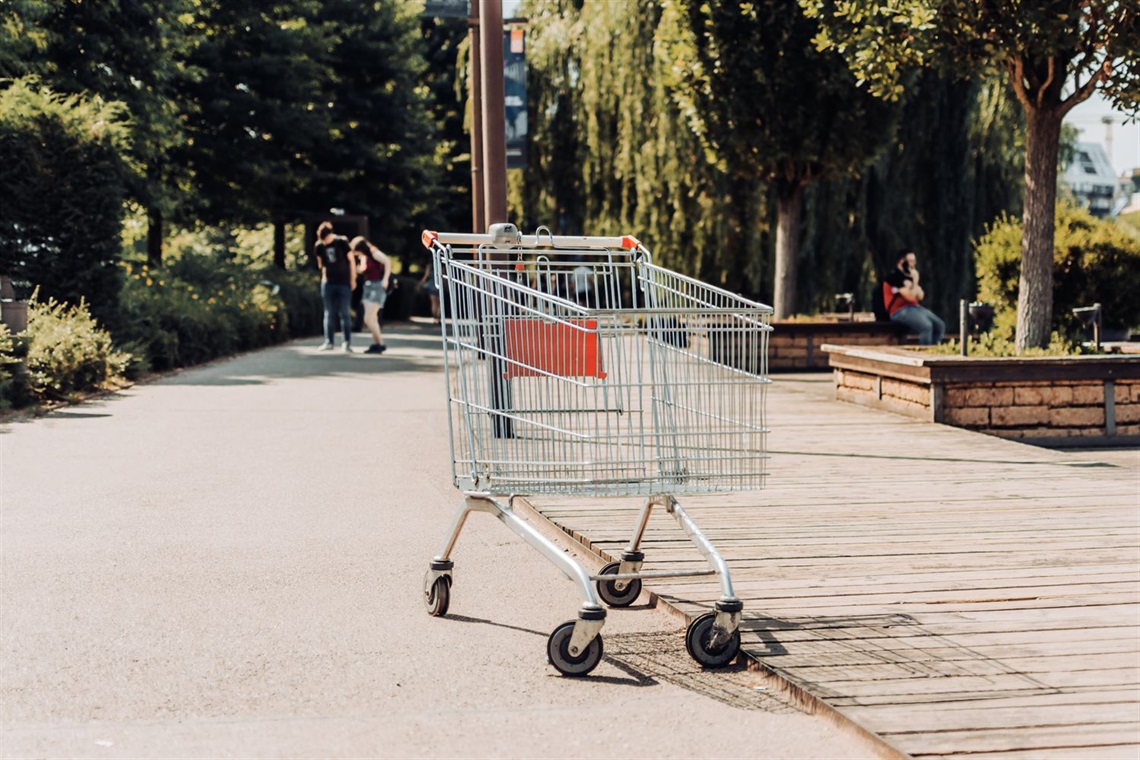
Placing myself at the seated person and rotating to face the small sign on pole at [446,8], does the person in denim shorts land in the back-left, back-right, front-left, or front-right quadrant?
front-right

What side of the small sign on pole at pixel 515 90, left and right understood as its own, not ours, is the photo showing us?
front

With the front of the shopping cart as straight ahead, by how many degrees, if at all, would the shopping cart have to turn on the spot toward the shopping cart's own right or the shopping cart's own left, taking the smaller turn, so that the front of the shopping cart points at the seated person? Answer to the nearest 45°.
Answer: approximately 135° to the shopping cart's own left

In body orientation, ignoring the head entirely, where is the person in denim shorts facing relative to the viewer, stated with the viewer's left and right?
facing the viewer and to the left of the viewer

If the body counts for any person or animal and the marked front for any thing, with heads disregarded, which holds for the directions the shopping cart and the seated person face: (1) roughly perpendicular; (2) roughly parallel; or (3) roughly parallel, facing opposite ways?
roughly parallel

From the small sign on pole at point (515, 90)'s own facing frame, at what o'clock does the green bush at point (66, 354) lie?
The green bush is roughly at 2 o'clock from the small sign on pole.

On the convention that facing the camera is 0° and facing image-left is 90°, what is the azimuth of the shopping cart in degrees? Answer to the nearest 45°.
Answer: approximately 315°

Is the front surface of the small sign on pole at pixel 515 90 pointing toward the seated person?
no

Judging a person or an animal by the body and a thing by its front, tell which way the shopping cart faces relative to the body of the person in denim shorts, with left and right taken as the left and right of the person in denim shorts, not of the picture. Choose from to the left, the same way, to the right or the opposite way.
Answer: to the left

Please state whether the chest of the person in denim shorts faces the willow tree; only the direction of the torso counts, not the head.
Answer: no

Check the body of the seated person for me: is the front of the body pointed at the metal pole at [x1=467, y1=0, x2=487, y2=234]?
no

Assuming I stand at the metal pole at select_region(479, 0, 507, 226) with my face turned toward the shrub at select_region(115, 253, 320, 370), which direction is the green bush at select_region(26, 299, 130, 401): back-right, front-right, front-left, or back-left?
front-left

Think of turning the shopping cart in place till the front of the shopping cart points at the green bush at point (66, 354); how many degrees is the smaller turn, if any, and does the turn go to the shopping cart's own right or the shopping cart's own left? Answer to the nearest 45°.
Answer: approximately 180°
